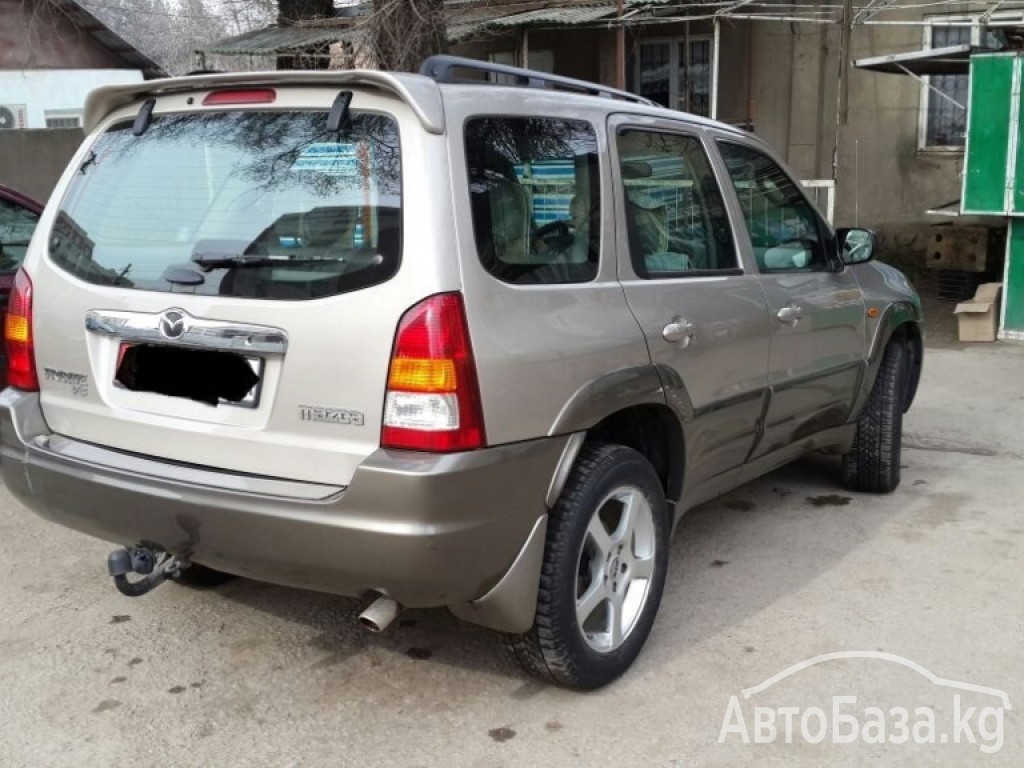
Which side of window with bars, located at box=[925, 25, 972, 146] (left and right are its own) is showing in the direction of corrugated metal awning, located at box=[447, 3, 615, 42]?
right

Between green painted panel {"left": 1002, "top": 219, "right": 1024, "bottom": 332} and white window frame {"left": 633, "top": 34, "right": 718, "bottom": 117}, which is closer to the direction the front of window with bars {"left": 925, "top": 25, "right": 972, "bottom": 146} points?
the green painted panel

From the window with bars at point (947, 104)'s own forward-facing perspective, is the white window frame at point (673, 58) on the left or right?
on its right

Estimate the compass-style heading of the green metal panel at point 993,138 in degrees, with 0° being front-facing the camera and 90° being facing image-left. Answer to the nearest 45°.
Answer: approximately 45°

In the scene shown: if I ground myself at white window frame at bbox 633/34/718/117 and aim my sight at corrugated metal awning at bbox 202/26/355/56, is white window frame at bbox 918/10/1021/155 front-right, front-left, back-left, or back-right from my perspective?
back-left

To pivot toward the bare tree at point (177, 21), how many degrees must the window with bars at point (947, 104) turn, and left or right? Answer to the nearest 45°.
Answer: approximately 135° to its right

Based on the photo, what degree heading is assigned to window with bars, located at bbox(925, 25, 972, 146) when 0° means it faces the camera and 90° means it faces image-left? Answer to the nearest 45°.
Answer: approximately 0°

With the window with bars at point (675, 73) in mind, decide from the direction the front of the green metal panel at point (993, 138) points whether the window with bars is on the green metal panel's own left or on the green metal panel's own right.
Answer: on the green metal panel's own right

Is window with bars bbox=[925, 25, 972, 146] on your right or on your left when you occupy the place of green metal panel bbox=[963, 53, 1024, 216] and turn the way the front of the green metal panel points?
on your right

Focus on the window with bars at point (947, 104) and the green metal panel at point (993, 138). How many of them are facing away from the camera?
0
